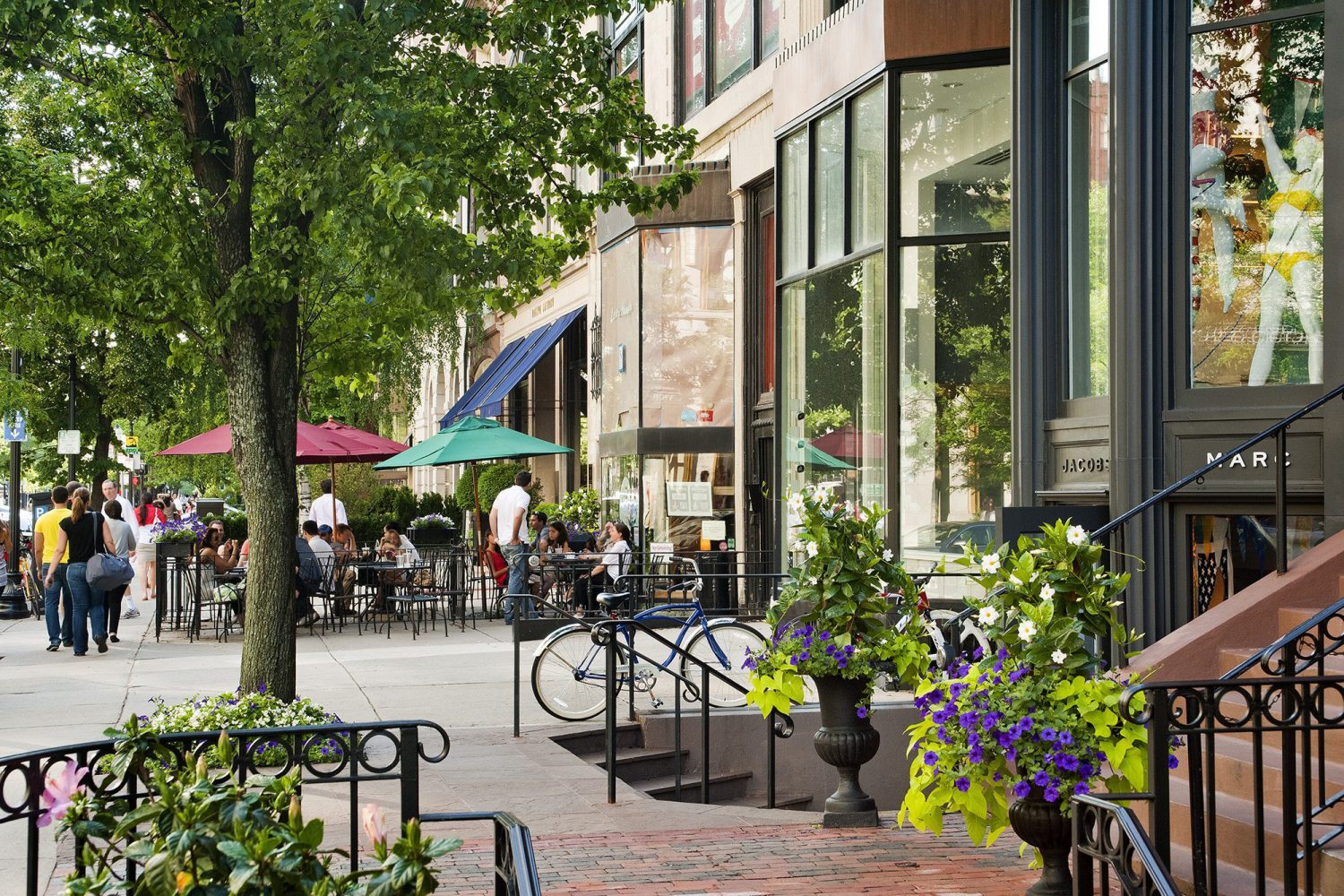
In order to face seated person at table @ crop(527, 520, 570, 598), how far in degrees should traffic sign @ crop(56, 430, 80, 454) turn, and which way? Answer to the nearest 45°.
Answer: approximately 45° to its left

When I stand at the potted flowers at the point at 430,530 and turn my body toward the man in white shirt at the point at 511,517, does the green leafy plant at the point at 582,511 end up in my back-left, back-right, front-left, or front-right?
front-left

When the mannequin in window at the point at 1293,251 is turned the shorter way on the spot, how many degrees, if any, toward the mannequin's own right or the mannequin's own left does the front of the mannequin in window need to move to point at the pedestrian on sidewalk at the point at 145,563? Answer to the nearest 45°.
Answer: approximately 90° to the mannequin's own right

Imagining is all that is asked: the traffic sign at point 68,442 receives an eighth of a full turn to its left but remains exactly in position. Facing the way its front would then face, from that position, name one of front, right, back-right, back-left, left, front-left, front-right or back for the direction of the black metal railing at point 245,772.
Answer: front-right

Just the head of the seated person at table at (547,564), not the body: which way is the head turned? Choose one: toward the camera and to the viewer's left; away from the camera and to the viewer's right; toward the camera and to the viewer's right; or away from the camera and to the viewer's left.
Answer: toward the camera and to the viewer's left

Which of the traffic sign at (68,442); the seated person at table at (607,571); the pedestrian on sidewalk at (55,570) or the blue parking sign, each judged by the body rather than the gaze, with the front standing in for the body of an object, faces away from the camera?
the pedestrian on sidewalk

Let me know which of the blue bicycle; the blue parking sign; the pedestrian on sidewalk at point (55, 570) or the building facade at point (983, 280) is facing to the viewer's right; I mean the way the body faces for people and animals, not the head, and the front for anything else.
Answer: the blue bicycle

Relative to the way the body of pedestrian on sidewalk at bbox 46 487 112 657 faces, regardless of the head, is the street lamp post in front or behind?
in front

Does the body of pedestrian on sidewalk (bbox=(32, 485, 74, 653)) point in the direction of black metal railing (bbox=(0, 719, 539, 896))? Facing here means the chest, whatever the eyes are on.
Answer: no

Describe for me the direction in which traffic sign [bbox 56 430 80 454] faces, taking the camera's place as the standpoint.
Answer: facing the viewer

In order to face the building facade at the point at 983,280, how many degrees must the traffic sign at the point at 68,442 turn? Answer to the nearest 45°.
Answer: approximately 45° to its left

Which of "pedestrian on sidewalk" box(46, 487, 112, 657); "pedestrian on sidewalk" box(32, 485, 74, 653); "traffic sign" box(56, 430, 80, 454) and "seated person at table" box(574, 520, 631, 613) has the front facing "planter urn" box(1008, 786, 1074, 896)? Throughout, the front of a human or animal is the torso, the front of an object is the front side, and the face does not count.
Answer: the traffic sign

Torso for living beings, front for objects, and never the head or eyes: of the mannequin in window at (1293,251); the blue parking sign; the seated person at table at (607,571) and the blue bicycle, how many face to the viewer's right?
1

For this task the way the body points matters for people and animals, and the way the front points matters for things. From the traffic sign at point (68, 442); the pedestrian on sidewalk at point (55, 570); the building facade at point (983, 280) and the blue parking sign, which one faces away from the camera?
the pedestrian on sidewalk

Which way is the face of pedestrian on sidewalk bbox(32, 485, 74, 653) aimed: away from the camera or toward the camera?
away from the camera

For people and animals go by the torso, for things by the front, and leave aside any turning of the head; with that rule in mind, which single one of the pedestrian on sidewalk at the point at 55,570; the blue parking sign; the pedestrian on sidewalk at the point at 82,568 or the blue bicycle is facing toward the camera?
the blue parking sign

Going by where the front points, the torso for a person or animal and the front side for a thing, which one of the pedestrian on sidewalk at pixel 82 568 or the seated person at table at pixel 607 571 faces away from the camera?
the pedestrian on sidewalk

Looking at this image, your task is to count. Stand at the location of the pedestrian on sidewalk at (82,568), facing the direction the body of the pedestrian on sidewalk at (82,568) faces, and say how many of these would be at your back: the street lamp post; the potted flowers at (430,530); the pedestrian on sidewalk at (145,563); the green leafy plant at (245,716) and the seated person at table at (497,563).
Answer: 1

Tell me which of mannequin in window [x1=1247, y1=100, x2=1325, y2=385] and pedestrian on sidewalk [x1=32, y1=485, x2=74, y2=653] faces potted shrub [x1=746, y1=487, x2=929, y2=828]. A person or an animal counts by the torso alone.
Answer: the mannequin in window

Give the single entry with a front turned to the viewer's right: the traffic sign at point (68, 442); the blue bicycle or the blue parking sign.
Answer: the blue bicycle

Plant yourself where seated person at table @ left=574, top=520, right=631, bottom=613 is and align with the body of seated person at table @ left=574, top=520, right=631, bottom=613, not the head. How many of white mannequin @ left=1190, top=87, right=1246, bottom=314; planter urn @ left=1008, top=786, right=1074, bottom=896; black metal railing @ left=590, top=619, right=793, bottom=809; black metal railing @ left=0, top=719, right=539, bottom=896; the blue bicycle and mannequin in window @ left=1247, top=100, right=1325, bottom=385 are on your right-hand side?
0
